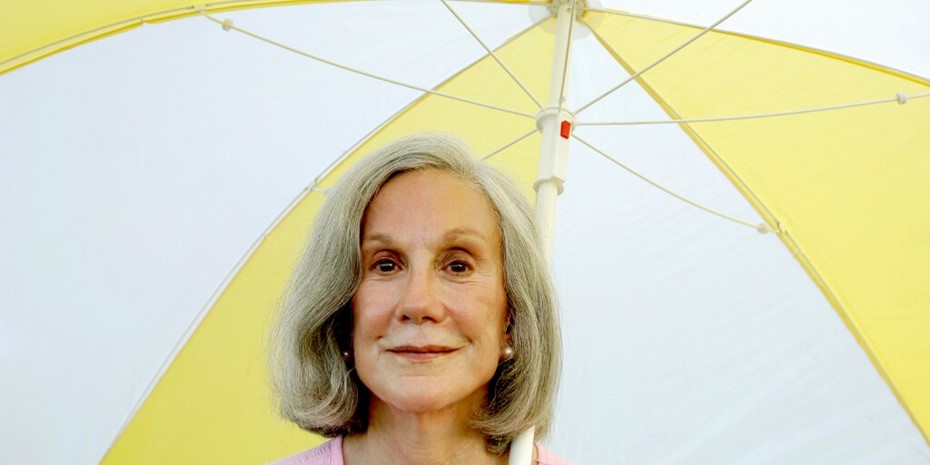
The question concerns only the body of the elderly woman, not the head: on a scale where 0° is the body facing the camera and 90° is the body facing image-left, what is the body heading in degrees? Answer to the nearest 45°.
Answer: approximately 0°
